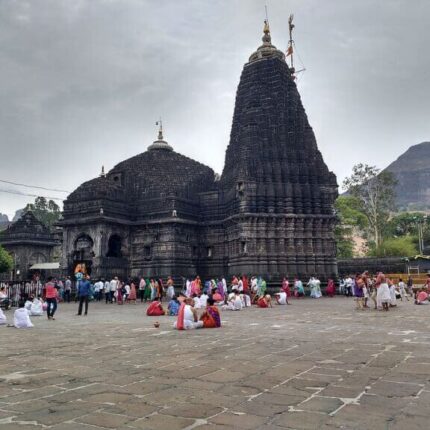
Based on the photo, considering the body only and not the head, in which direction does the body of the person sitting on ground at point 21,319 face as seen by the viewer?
away from the camera

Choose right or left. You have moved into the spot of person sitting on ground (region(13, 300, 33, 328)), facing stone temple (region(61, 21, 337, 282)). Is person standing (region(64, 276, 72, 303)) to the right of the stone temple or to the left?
left

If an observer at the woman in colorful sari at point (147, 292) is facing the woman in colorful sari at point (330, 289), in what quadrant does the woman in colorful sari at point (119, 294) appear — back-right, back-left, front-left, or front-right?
back-right

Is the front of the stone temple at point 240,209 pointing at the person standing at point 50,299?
no

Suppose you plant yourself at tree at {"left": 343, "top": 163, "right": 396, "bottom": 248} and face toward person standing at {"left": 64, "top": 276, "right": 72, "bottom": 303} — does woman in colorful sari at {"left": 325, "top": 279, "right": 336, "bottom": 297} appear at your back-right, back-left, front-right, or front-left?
front-left

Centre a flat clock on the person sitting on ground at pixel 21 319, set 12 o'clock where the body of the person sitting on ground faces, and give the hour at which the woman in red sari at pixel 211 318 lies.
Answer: The woman in red sari is roughly at 4 o'clock from the person sitting on ground.
